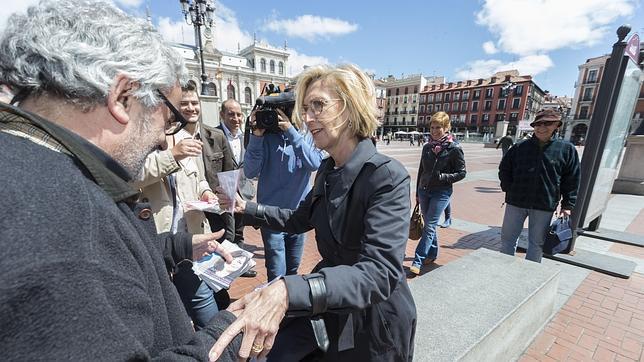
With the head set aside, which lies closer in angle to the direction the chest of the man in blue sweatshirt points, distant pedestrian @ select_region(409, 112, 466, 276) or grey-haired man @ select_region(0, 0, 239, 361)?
the grey-haired man

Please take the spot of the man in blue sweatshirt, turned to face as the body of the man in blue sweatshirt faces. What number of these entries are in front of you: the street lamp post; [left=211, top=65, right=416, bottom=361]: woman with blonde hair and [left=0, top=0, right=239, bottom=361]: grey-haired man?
2

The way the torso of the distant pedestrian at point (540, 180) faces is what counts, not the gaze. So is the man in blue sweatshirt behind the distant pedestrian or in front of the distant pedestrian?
in front

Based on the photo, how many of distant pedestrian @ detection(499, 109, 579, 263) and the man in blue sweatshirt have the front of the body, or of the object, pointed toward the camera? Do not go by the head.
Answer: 2

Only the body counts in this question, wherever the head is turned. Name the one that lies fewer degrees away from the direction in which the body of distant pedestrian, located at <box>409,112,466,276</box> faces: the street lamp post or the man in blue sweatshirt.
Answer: the man in blue sweatshirt

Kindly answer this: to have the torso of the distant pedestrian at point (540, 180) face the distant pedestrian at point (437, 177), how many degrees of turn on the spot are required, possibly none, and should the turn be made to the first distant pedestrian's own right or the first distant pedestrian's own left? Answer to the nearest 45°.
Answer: approximately 90° to the first distant pedestrian's own right

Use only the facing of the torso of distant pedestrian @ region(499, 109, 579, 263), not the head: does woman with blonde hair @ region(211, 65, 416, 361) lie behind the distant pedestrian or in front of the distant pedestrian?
in front

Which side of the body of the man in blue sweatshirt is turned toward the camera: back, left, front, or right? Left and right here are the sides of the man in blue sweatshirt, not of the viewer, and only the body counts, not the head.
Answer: front

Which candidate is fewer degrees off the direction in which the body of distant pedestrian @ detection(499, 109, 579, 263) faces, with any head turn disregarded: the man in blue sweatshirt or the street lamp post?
the man in blue sweatshirt

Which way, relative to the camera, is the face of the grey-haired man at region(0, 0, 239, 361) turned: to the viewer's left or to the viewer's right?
to the viewer's right
